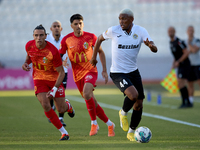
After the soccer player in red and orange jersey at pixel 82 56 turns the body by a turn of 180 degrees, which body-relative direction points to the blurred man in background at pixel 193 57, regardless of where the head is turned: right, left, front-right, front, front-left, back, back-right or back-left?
front-right

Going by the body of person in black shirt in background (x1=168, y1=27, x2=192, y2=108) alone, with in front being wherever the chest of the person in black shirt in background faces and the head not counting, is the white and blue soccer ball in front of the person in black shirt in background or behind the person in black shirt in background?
in front

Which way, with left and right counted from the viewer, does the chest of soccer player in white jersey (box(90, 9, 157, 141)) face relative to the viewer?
facing the viewer

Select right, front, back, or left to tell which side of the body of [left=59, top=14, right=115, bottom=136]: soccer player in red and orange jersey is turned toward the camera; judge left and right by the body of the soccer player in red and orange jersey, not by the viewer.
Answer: front

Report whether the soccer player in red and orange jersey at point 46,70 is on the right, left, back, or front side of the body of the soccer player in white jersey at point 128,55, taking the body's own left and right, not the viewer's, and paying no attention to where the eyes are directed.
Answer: right

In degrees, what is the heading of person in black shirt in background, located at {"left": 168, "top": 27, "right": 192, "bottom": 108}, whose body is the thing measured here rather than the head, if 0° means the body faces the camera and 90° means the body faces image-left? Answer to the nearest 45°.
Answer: approximately 45°
